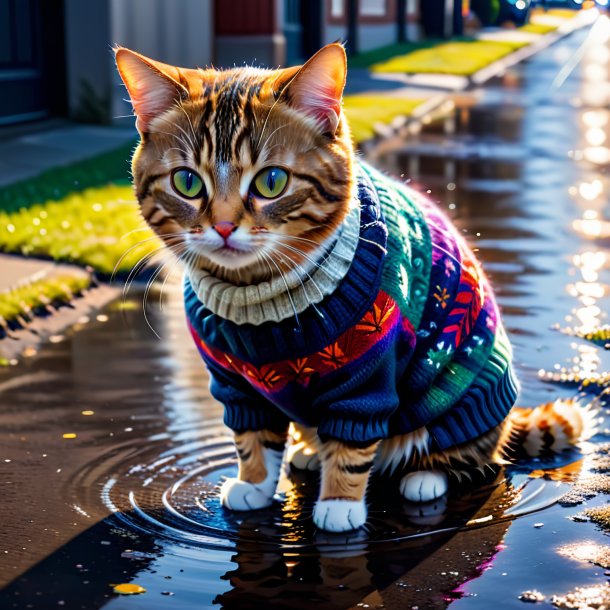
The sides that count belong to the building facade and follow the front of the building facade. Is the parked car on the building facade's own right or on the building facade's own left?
on the building facade's own left

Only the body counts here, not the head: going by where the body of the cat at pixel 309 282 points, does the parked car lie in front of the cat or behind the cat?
behind

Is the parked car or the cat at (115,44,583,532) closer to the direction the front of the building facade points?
the cat

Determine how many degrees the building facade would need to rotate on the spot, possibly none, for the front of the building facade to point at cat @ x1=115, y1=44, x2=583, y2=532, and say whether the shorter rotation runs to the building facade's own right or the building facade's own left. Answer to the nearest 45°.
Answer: approximately 45° to the building facade's own right

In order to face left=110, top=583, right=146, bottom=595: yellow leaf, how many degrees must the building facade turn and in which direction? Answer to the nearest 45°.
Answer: approximately 45° to its right

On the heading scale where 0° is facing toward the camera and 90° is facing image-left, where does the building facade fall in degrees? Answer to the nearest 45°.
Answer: approximately 315°

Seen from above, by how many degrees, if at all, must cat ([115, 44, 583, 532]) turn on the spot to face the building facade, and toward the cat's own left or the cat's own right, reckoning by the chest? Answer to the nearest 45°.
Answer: approximately 135° to the cat's own right

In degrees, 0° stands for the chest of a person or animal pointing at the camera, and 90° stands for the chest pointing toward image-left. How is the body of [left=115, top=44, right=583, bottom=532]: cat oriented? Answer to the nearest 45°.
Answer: approximately 45°

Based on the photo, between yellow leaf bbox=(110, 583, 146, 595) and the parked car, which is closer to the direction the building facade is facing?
the yellow leaf
